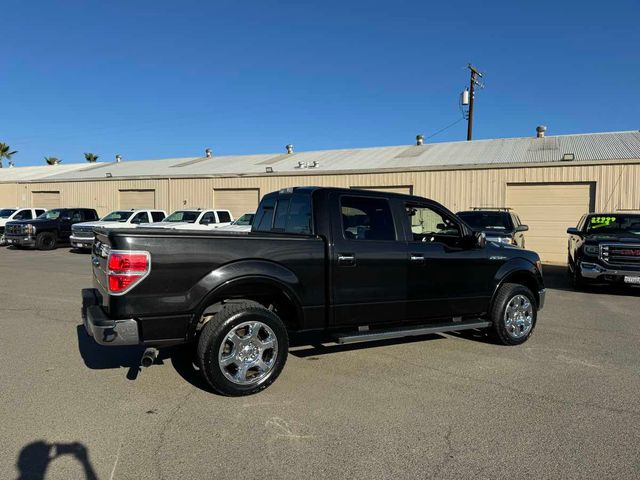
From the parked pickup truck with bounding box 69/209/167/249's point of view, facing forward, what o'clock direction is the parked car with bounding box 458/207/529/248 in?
the parked car with bounding box 458/207/529/248 is roughly at 9 o'clock from the parked pickup truck with bounding box 69/209/167/249.

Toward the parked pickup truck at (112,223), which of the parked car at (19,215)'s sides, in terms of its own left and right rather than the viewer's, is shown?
left

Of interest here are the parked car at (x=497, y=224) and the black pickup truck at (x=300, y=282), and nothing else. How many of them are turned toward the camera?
1

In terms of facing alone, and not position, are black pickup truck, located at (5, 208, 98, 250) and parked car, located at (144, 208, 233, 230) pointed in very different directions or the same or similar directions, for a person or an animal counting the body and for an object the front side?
same or similar directions

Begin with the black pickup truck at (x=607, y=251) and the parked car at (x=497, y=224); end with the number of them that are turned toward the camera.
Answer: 2

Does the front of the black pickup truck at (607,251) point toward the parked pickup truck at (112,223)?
no

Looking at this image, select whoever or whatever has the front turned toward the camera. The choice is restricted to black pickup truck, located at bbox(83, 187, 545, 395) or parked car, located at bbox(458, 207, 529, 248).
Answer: the parked car

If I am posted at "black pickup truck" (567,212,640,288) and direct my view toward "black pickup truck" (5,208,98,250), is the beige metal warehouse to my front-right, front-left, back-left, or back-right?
front-right

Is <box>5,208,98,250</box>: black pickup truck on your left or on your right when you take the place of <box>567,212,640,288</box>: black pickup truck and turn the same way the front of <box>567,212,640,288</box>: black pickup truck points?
on your right

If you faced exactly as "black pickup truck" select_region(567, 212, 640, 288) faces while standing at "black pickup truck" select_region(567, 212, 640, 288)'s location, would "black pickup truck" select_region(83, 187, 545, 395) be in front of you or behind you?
in front

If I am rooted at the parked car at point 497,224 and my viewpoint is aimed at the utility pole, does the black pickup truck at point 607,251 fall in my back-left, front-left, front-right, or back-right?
back-right

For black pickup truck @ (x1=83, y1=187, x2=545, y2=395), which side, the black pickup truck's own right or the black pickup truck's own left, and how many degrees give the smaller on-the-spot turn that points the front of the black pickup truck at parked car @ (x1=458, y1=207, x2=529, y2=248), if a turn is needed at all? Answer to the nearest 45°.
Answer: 0° — it already faces it

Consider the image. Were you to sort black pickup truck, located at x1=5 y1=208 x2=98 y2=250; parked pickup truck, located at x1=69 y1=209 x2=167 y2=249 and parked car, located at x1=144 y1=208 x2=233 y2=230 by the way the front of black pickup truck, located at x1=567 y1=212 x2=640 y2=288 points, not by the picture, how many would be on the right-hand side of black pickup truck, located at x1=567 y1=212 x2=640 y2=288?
3

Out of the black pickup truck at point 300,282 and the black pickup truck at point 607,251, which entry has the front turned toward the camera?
the black pickup truck at point 607,251

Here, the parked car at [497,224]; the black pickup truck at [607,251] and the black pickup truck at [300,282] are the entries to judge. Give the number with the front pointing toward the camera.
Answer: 2

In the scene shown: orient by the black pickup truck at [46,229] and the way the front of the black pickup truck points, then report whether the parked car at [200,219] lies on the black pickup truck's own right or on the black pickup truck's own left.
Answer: on the black pickup truck's own left

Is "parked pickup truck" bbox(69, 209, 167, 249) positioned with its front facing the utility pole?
no

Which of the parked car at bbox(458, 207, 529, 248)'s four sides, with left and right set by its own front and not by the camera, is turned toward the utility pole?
back

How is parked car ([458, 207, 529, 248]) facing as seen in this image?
toward the camera

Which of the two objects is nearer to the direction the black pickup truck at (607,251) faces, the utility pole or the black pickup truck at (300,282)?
the black pickup truck
